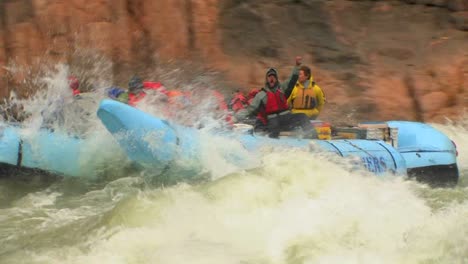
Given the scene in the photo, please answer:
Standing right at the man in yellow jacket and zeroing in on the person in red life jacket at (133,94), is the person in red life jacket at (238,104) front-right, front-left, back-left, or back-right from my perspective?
front-right

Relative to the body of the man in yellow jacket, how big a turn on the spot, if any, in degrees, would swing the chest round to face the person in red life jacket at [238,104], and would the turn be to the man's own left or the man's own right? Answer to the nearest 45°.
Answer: approximately 45° to the man's own right

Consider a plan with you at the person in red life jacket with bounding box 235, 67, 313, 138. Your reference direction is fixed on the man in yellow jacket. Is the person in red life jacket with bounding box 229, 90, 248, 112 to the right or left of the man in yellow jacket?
left

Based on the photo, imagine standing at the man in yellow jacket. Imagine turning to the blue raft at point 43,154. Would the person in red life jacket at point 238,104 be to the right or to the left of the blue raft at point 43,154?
right

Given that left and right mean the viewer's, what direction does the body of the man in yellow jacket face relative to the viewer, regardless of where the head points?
facing the viewer and to the left of the viewer

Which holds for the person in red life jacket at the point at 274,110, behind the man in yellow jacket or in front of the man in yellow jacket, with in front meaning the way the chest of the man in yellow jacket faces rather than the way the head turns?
in front
